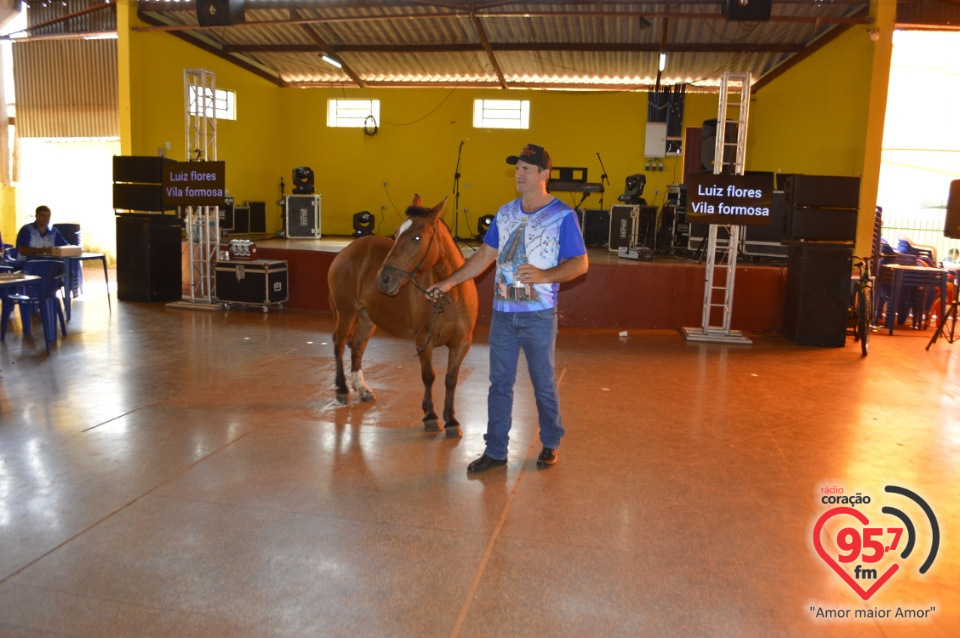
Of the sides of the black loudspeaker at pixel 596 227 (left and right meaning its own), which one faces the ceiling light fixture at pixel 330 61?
right

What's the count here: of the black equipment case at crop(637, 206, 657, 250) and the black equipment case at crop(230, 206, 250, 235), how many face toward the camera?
2

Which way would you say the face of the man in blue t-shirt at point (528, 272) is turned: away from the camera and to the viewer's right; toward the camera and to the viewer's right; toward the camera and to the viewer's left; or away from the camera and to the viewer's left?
toward the camera and to the viewer's left

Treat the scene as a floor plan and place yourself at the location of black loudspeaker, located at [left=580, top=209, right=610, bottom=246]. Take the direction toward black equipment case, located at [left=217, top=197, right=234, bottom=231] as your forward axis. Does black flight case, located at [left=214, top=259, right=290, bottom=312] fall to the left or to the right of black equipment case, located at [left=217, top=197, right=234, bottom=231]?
left

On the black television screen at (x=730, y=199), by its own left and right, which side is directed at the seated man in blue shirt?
right

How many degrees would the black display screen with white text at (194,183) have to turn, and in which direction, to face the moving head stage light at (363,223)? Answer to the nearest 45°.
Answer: approximately 135° to its left

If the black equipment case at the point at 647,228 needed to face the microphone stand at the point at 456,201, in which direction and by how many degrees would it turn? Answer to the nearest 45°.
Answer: approximately 135° to its right
